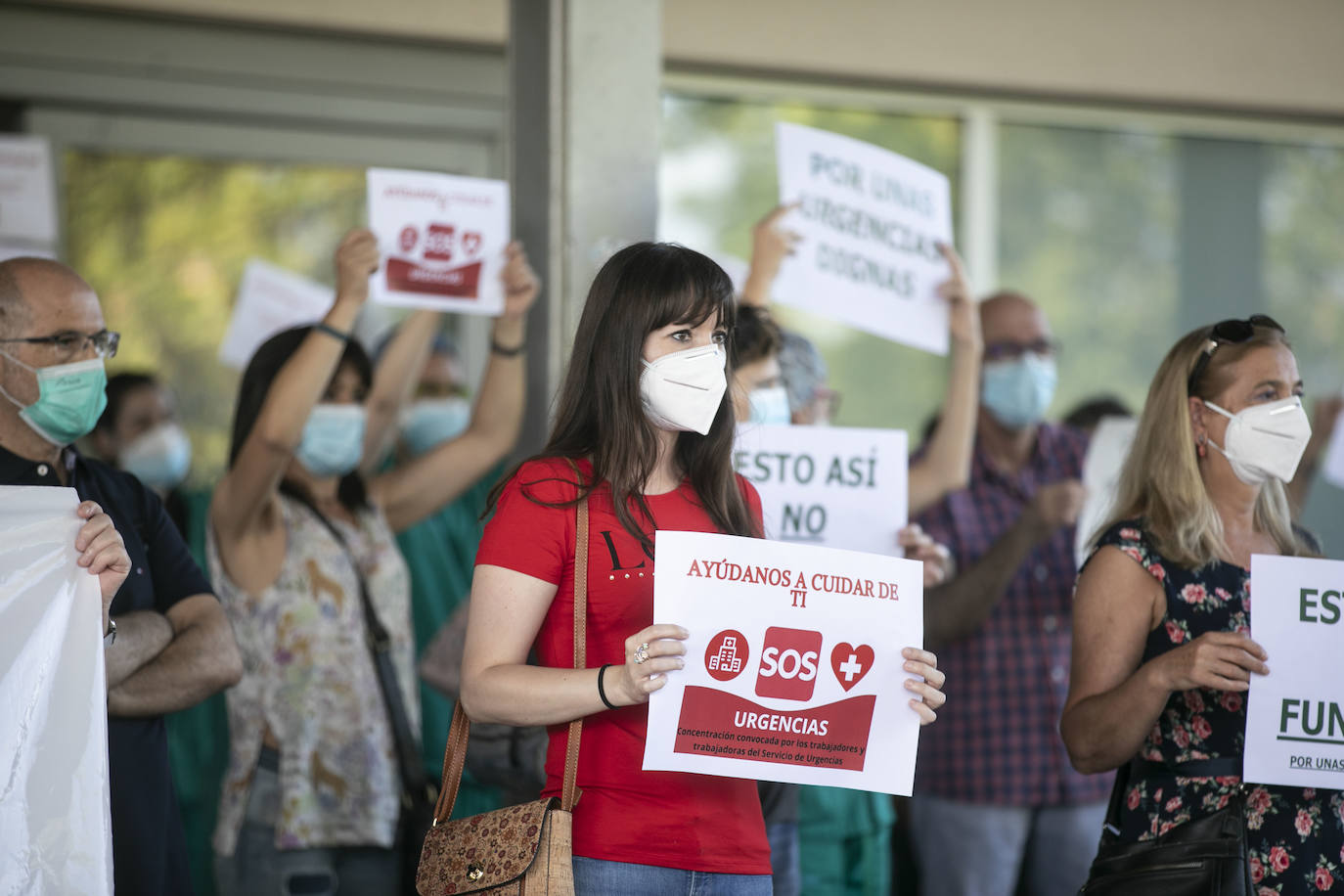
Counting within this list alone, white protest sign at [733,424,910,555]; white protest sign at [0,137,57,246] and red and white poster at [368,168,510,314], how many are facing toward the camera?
3

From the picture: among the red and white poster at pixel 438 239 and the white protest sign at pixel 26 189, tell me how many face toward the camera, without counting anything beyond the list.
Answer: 2

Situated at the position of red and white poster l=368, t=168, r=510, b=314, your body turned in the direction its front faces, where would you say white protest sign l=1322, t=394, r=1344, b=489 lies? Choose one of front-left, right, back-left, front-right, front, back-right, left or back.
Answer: left

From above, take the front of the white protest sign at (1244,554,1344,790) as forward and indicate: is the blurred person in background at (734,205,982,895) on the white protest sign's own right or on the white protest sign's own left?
on the white protest sign's own right

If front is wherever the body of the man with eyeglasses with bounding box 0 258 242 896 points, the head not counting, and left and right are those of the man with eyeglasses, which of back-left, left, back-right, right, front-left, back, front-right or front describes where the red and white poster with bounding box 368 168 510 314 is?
left

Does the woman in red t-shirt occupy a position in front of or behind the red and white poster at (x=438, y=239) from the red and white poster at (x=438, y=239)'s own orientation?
in front

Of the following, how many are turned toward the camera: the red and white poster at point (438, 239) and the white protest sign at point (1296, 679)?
2

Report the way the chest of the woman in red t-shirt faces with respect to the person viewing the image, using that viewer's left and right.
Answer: facing the viewer and to the right of the viewer

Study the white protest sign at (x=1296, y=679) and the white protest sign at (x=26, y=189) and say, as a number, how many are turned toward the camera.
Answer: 2

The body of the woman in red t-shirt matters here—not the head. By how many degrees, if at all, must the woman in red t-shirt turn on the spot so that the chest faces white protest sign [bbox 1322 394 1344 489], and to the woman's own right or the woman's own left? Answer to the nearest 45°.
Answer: approximately 90° to the woman's own left

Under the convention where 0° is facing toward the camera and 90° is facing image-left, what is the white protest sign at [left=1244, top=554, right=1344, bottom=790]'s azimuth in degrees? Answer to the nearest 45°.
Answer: approximately 0°
